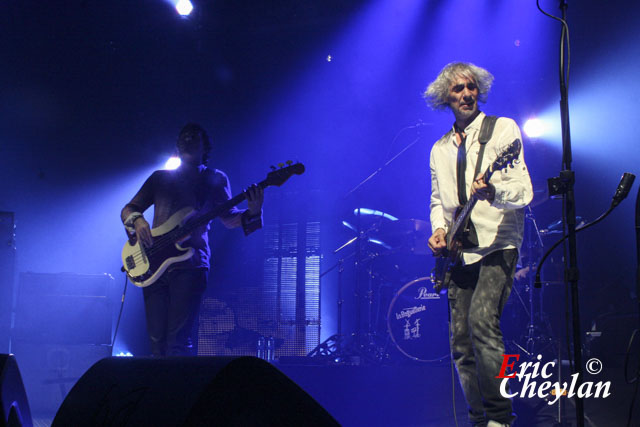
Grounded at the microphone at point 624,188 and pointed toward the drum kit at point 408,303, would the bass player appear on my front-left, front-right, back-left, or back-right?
front-left

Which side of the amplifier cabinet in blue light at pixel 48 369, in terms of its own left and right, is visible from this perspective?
front

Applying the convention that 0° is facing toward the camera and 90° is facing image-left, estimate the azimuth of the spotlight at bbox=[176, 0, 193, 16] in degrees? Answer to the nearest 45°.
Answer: approximately 0°

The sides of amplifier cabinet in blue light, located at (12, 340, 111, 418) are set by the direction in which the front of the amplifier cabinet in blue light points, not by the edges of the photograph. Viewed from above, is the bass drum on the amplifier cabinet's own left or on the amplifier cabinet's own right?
on the amplifier cabinet's own left

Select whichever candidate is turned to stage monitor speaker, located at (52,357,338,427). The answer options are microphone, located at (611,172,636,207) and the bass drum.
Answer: the bass drum

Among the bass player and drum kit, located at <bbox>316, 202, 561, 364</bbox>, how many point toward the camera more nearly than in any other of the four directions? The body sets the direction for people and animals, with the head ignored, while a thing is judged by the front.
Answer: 2

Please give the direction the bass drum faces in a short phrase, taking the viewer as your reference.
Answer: facing the viewer

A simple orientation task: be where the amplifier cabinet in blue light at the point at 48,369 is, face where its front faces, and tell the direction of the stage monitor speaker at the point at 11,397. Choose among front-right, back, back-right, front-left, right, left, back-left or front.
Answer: front

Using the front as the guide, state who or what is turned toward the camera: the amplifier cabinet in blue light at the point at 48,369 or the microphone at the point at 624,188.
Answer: the amplifier cabinet in blue light

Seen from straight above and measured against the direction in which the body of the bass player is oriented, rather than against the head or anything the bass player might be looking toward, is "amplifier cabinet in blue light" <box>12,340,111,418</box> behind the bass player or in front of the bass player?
behind

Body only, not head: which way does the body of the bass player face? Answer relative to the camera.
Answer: toward the camera

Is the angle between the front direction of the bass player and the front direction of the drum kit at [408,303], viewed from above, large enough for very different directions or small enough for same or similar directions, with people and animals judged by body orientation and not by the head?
same or similar directions

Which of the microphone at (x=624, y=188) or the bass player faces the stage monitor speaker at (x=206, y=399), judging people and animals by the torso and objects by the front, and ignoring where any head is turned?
the bass player
